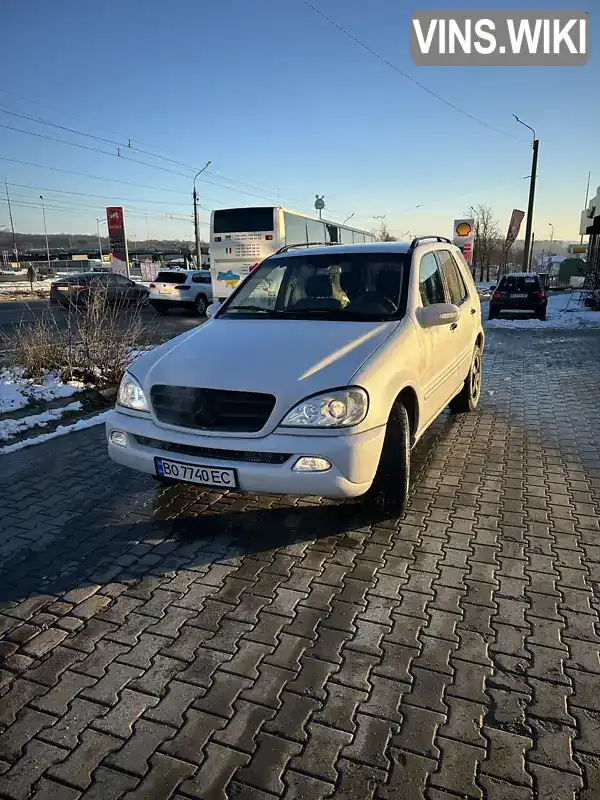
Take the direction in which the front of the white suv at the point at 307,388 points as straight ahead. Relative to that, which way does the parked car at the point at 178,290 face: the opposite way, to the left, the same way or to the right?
the opposite way

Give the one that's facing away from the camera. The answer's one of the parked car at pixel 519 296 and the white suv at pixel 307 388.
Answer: the parked car

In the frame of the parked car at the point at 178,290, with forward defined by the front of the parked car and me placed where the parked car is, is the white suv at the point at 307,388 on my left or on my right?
on my right

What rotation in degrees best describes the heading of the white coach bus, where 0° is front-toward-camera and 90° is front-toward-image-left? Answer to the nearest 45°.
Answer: approximately 225°

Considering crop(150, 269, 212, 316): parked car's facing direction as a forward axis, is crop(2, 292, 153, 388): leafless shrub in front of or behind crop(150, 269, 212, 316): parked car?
behind

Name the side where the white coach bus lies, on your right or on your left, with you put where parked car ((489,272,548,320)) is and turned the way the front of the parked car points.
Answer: on your left

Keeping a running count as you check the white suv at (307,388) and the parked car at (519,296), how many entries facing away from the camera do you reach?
1

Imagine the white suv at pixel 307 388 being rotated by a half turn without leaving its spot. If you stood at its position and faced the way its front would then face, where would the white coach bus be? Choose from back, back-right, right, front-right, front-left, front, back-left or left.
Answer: front-left

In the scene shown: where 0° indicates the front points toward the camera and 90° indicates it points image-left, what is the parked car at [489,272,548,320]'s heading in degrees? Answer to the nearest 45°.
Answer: approximately 180°

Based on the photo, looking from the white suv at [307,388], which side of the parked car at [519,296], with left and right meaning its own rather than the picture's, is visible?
back

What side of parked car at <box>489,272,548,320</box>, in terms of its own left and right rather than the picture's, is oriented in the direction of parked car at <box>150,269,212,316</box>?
left
